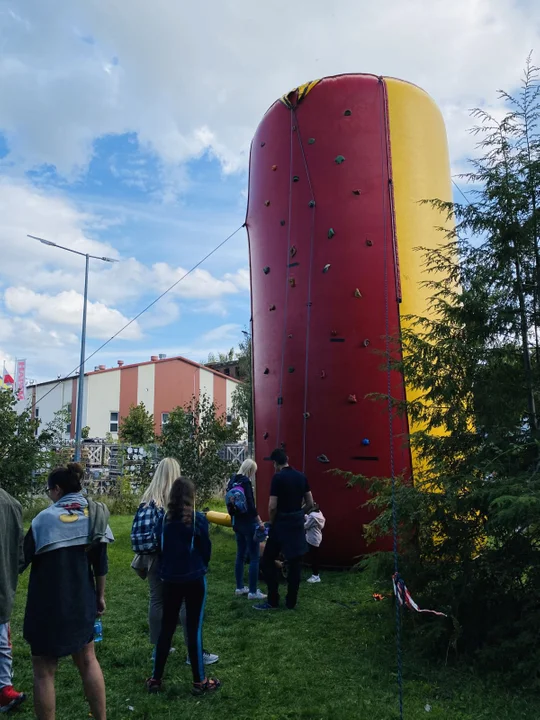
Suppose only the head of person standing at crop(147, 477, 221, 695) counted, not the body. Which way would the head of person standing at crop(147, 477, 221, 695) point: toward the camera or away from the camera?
away from the camera

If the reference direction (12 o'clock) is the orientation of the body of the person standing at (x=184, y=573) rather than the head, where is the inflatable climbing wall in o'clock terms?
The inflatable climbing wall is roughly at 1 o'clock from the person standing.

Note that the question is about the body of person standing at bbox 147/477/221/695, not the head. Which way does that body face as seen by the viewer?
away from the camera

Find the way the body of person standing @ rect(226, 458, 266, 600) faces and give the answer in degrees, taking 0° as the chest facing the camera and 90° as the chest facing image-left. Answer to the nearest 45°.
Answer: approximately 225°

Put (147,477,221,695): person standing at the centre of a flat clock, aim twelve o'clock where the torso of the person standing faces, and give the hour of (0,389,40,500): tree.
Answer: The tree is roughly at 11 o'clock from the person standing.

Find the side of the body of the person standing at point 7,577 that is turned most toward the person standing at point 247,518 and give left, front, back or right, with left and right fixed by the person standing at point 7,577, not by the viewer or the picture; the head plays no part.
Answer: front

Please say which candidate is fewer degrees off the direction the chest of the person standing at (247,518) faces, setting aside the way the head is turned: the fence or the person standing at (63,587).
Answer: the fence

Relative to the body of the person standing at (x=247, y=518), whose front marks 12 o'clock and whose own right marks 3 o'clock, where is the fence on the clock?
The fence is roughly at 10 o'clock from the person standing.

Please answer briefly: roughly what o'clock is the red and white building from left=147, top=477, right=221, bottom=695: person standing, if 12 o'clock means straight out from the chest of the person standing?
The red and white building is roughly at 12 o'clock from the person standing.

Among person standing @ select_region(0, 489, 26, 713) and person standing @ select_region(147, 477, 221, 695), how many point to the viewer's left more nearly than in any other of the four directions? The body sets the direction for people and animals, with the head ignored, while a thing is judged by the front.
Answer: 0

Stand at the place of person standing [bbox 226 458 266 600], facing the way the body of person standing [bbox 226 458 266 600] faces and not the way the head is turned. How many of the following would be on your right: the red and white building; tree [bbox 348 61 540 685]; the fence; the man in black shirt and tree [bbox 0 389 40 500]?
2

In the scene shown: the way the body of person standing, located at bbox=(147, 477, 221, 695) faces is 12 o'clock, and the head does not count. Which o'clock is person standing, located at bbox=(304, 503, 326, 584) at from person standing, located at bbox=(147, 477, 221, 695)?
person standing, located at bbox=(304, 503, 326, 584) is roughly at 1 o'clock from person standing, located at bbox=(147, 477, 221, 695).

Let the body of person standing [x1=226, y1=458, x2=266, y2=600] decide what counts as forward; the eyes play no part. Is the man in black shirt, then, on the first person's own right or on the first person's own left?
on the first person's own right

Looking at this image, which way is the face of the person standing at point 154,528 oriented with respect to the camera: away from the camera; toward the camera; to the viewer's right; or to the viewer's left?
away from the camera

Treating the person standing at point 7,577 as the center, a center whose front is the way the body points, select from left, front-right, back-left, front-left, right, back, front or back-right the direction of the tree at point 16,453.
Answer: front-left
